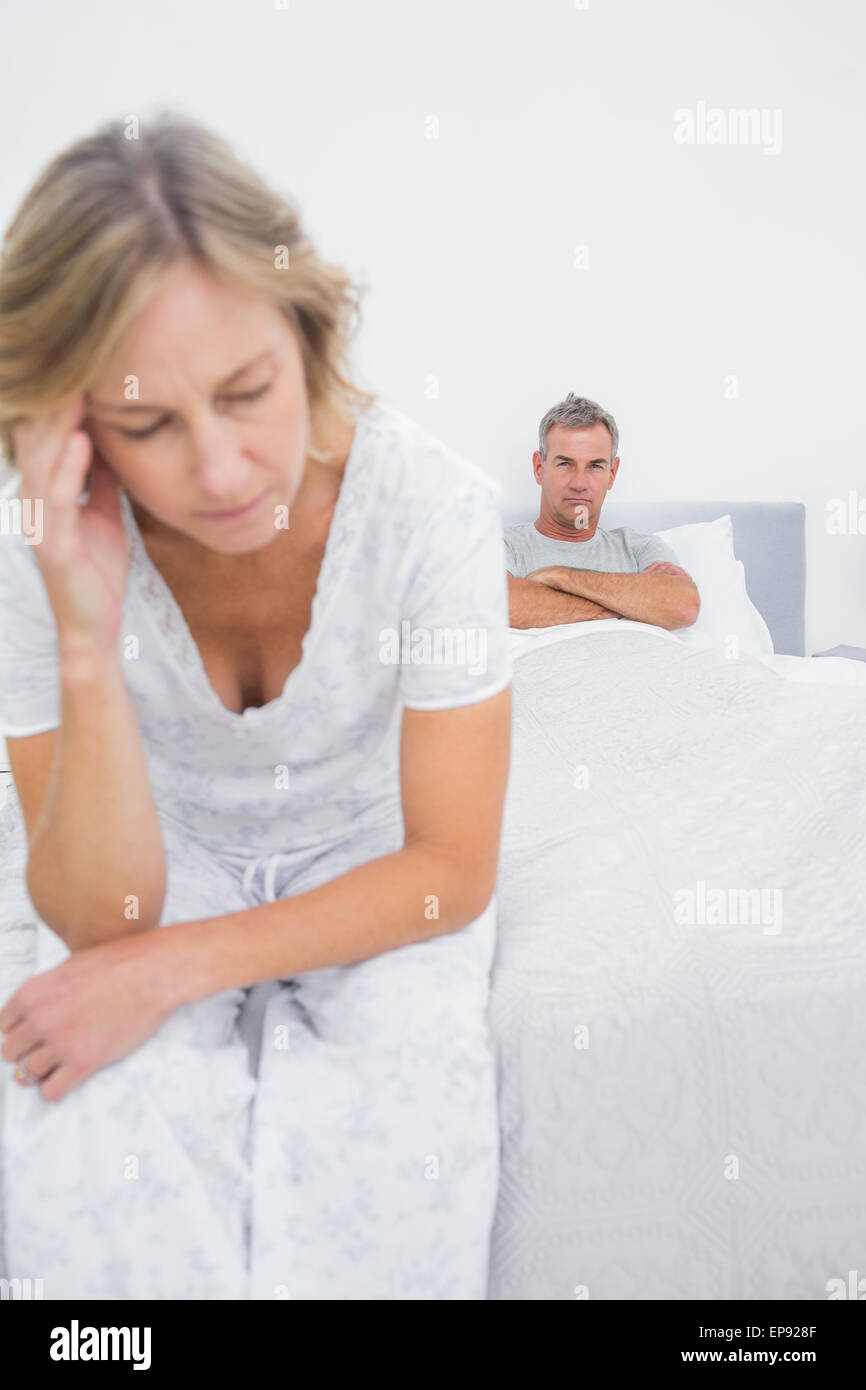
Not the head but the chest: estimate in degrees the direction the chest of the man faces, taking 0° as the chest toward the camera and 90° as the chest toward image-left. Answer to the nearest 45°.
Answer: approximately 0°

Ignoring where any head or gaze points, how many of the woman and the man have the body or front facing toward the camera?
2

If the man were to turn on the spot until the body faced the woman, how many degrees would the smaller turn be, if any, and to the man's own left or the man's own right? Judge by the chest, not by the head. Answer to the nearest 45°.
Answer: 0° — they already face them
